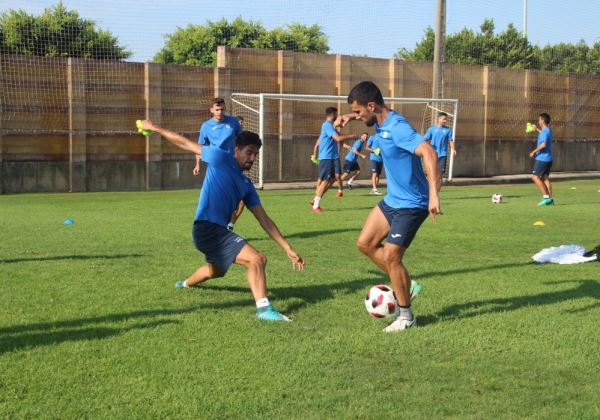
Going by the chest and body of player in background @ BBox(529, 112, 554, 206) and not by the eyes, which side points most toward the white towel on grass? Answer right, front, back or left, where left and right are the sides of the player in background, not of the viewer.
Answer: left

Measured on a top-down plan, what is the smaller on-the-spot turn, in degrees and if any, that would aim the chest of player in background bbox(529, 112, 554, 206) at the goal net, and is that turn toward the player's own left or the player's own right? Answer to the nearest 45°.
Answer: approximately 45° to the player's own right

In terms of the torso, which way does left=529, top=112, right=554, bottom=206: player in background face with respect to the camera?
to the viewer's left

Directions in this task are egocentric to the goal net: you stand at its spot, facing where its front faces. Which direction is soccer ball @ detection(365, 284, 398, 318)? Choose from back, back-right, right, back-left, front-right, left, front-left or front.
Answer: front-right

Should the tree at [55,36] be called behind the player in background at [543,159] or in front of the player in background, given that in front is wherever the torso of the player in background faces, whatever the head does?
in front

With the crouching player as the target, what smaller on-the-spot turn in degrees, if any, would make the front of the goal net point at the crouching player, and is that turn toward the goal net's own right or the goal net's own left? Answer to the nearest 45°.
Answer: approximately 45° to the goal net's own right

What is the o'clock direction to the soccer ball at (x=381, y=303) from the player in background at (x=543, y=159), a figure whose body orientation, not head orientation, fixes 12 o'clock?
The soccer ball is roughly at 9 o'clock from the player in background.

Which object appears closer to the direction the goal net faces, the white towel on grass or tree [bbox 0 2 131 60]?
the white towel on grass

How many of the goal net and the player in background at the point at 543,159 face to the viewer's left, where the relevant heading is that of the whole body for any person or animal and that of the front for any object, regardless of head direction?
1

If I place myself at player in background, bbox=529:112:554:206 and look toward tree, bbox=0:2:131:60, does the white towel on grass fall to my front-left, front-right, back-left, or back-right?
back-left
